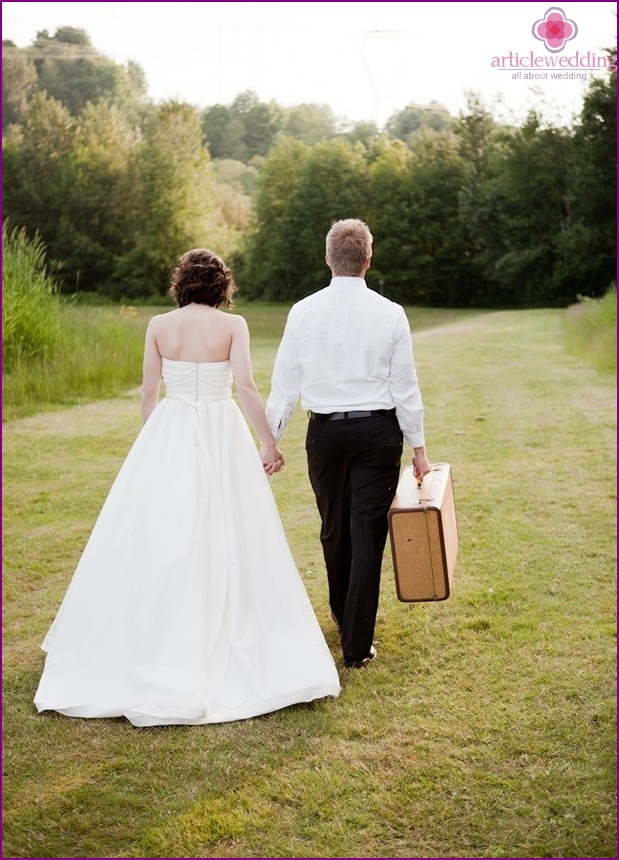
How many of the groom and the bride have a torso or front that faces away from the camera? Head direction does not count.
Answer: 2

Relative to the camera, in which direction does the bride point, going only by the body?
away from the camera

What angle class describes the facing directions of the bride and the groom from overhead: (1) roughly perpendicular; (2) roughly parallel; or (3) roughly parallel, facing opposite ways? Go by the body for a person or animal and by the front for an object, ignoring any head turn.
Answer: roughly parallel

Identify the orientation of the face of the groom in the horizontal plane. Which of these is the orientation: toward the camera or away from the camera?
away from the camera

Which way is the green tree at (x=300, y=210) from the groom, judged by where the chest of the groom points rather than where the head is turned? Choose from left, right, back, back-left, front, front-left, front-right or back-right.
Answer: front

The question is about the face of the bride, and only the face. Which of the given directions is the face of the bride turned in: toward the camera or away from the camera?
away from the camera

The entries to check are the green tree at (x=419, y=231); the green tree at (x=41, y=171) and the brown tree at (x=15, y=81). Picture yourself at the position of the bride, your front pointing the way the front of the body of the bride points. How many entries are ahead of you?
3

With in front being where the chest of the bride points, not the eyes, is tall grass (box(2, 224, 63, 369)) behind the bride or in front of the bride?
in front

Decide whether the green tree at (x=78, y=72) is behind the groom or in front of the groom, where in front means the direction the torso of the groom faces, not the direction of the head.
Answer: in front

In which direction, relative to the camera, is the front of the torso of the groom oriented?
away from the camera

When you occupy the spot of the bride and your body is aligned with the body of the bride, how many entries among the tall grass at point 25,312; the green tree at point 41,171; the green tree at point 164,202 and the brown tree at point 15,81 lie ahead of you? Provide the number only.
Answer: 4
